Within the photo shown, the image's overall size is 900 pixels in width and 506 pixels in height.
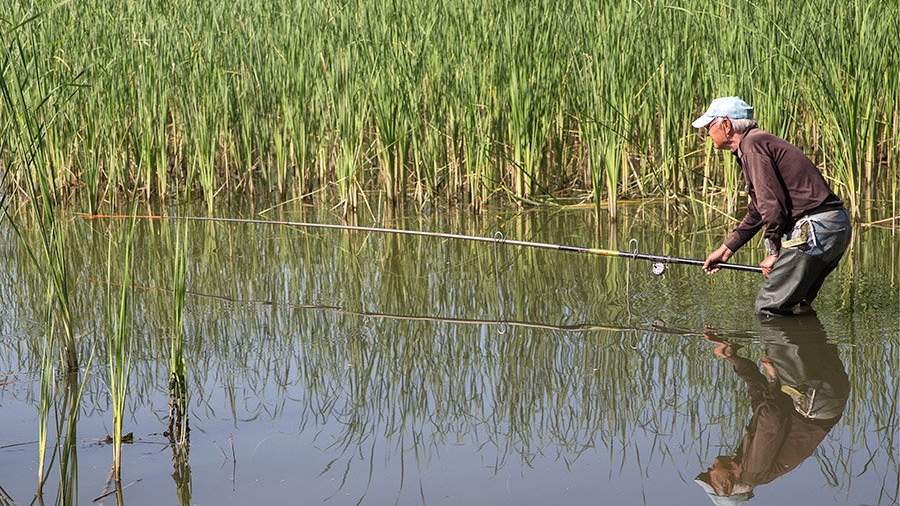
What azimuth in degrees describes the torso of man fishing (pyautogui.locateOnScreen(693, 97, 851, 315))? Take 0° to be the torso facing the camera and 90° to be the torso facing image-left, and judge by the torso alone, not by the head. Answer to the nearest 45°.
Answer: approximately 90°

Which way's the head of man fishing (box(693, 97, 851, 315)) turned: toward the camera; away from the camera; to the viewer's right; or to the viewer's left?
to the viewer's left
